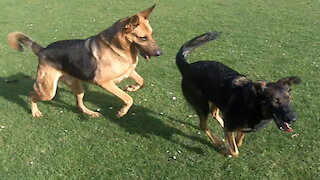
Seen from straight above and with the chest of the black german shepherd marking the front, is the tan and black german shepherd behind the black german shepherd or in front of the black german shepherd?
behind

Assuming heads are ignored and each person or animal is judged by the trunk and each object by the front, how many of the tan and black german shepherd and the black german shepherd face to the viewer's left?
0

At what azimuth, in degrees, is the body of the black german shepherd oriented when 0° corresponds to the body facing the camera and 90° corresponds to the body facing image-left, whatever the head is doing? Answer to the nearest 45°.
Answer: approximately 315°

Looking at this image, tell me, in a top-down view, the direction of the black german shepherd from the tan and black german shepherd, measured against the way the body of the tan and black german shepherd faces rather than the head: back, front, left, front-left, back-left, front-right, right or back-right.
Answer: front-right

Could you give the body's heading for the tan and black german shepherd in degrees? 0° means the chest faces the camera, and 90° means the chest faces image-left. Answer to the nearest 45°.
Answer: approximately 270°
